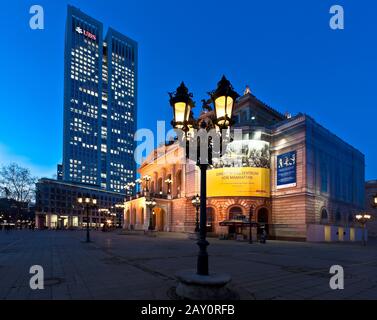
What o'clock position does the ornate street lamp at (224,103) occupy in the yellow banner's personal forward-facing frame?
The ornate street lamp is roughly at 12 o'clock from the yellow banner.

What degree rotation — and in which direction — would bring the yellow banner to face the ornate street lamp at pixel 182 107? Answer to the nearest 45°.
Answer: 0° — it already faces it

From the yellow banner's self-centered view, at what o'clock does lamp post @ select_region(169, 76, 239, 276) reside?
The lamp post is roughly at 12 o'clock from the yellow banner.

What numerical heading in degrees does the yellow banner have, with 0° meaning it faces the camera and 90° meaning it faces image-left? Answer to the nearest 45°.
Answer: approximately 0°
